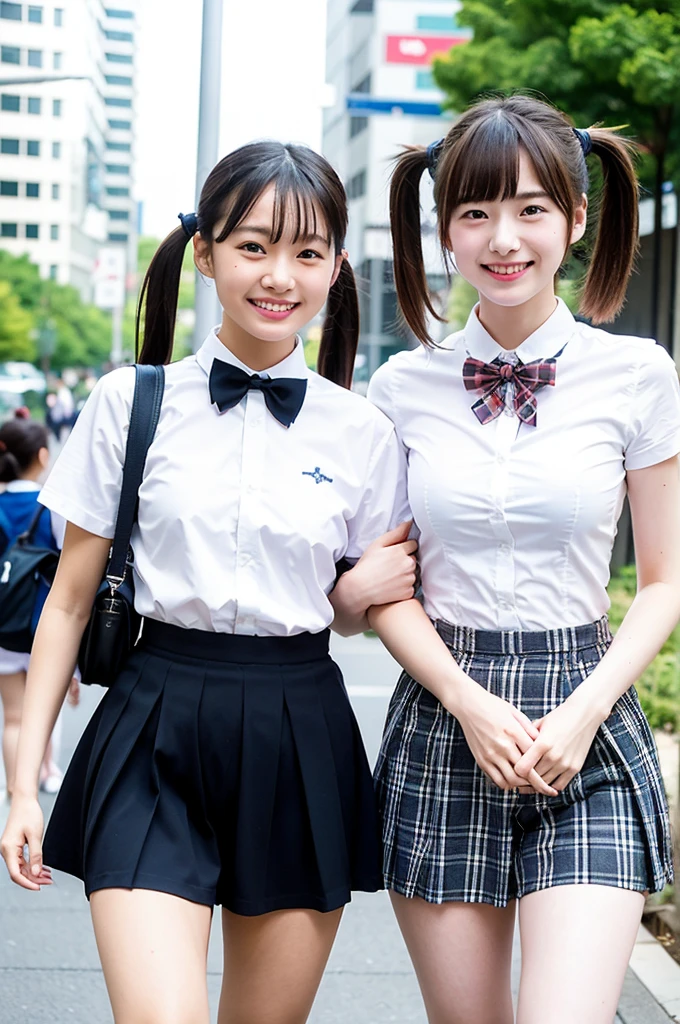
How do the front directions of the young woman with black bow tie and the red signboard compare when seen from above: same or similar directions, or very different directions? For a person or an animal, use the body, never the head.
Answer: same or similar directions

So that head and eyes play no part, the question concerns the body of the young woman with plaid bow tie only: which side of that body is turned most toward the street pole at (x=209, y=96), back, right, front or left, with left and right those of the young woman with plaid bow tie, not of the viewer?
back

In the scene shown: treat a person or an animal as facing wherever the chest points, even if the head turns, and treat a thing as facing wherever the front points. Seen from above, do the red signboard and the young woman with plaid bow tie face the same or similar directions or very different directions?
same or similar directions

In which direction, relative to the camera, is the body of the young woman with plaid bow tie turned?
toward the camera

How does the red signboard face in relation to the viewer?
toward the camera

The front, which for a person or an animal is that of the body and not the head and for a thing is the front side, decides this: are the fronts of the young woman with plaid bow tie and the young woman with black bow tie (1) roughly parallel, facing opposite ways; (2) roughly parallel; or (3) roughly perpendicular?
roughly parallel

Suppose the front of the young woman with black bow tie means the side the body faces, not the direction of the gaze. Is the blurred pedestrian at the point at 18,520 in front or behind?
behind

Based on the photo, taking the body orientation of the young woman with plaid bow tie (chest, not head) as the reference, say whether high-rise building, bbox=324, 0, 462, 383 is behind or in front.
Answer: behind

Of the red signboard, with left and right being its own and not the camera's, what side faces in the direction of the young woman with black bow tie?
front

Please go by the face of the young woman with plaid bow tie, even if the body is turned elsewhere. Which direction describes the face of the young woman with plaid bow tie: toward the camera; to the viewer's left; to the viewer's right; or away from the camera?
toward the camera

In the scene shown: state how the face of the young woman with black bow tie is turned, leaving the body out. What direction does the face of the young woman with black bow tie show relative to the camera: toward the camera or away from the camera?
toward the camera

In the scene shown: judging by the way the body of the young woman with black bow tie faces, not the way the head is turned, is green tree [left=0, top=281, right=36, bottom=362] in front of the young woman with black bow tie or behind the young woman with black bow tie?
behind

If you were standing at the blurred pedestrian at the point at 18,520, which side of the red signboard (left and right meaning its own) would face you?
front

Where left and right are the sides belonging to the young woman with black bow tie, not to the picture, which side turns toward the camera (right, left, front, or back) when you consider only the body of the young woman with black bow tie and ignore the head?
front
